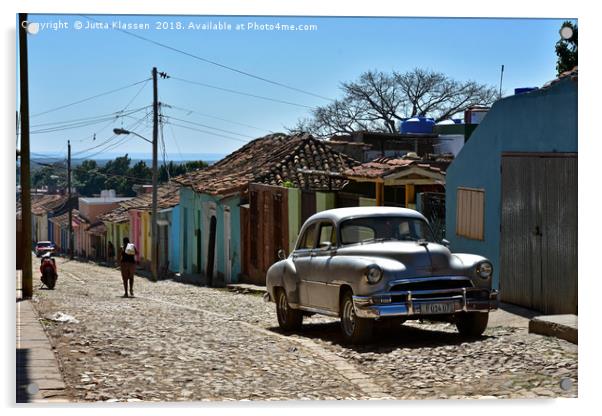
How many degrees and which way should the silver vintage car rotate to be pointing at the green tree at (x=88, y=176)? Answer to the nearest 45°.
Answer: approximately 135° to its right

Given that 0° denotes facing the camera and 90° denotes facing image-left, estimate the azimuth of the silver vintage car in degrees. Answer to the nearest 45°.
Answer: approximately 315°
